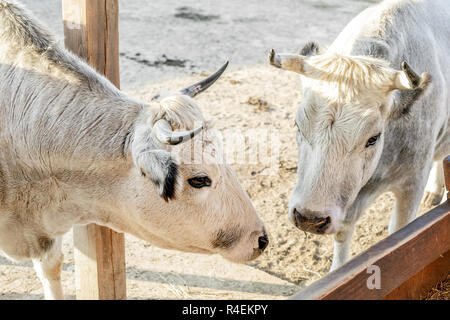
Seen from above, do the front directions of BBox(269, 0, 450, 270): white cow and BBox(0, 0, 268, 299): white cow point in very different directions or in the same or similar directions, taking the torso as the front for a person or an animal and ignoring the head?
very different directions

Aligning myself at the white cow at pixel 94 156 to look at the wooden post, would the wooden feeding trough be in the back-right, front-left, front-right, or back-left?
back-right

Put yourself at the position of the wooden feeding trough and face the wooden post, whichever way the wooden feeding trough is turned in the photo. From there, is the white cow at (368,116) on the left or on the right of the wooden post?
right

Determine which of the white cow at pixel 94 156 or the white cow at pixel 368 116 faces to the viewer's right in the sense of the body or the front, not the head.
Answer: the white cow at pixel 94 156

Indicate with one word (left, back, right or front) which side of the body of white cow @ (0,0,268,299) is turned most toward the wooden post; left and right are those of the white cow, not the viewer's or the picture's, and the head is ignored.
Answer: left

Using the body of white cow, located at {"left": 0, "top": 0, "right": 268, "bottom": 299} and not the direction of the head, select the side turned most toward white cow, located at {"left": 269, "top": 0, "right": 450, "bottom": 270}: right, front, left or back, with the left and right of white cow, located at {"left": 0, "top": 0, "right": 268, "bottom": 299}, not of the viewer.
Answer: front

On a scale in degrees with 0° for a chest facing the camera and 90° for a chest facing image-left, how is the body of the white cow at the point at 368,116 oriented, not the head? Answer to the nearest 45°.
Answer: approximately 45°

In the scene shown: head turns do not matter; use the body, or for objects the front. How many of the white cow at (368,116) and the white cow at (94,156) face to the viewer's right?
1

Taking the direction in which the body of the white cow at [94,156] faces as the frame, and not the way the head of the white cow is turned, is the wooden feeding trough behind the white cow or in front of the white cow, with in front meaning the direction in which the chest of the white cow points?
in front

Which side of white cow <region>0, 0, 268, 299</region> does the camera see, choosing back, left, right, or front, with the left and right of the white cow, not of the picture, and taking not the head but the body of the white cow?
right

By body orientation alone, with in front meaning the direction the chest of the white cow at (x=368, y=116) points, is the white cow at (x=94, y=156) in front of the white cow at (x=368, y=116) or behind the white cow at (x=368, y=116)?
in front
